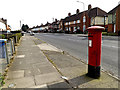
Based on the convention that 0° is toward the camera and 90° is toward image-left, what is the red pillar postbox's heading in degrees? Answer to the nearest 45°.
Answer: approximately 45°

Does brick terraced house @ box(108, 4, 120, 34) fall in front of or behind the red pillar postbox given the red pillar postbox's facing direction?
behind
